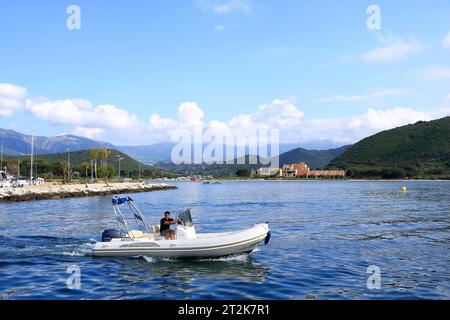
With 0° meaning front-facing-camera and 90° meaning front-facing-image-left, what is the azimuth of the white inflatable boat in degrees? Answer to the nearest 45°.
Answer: approximately 270°
